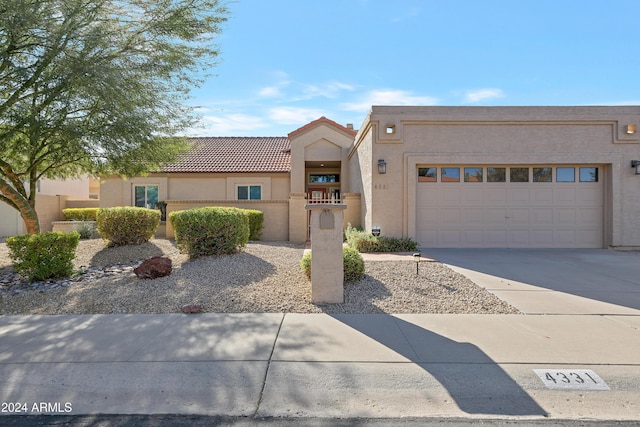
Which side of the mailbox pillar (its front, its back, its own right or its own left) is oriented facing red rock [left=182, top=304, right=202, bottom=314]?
right

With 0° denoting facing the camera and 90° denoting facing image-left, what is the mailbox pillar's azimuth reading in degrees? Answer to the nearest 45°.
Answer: approximately 0°

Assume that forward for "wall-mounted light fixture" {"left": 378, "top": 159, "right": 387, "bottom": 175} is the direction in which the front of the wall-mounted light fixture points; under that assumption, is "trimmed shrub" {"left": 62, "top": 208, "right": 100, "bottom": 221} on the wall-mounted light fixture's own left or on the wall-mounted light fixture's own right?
on the wall-mounted light fixture's own right

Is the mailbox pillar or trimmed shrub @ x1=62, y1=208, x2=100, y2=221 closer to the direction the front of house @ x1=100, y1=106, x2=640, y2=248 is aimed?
the mailbox pillar

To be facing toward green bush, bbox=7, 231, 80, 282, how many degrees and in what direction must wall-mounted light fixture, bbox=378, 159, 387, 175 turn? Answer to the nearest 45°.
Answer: approximately 45° to its right

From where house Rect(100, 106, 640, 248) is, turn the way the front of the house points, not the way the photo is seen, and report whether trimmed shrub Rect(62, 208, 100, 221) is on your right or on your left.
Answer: on your right

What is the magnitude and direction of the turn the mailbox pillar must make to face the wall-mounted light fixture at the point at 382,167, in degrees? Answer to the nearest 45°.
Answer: approximately 180°
